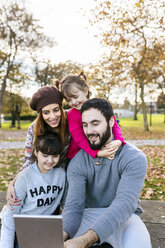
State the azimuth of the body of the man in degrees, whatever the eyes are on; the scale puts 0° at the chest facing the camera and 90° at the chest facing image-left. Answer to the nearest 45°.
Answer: approximately 45°

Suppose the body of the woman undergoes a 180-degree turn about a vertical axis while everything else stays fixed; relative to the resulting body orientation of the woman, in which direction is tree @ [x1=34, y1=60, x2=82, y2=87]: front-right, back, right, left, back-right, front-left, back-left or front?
front

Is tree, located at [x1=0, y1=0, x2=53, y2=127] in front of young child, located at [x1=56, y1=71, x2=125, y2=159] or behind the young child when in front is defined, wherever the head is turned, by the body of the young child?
behind

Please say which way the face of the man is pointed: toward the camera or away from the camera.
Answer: toward the camera

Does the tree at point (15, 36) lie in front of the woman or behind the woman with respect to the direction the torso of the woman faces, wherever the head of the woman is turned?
behind

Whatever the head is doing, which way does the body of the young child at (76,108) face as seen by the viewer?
toward the camera

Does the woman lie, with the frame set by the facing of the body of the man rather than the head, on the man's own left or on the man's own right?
on the man's own right

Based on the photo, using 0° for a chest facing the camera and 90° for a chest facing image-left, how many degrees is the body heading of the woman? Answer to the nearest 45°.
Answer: approximately 0°
